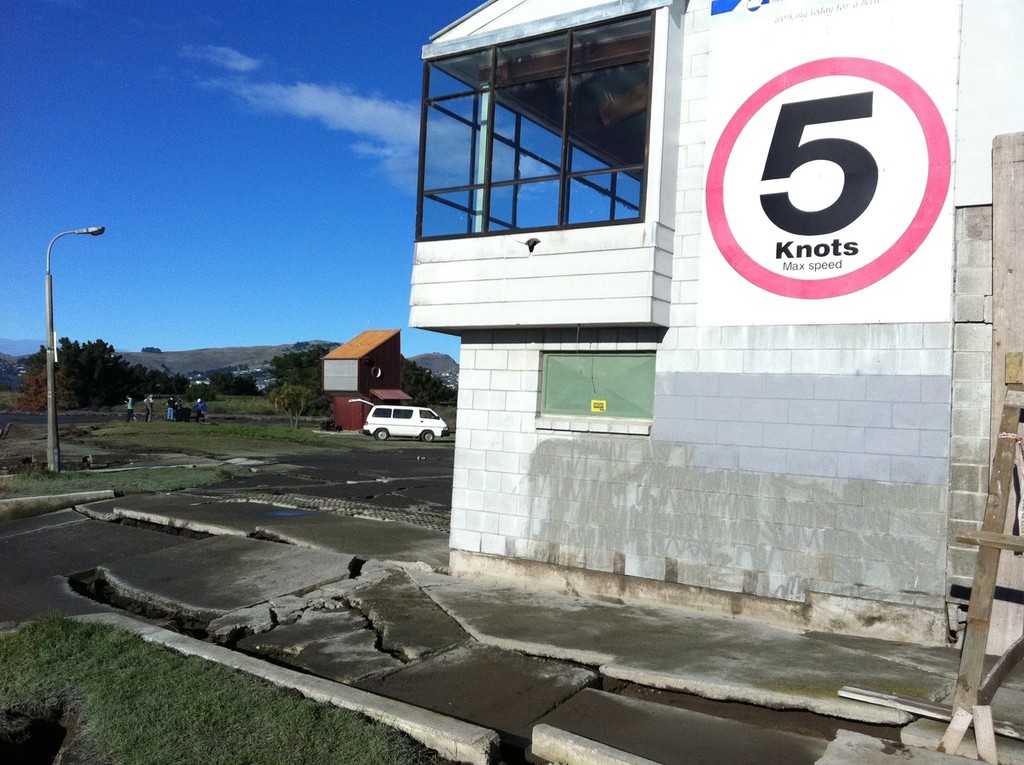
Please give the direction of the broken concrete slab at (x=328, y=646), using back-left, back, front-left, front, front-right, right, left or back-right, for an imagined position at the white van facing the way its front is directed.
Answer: right

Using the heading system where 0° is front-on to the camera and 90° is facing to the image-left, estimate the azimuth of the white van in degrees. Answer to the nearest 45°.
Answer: approximately 270°

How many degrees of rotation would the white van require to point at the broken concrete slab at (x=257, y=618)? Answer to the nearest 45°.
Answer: approximately 90° to its right

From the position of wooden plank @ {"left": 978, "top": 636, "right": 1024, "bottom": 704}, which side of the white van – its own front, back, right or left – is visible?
right

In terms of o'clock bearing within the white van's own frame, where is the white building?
The white building is roughly at 3 o'clock from the white van.

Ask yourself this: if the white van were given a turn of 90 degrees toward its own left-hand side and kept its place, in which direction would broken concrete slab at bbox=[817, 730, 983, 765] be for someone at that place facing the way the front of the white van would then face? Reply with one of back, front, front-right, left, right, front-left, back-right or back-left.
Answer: back

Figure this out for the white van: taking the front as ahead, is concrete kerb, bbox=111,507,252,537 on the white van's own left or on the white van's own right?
on the white van's own right

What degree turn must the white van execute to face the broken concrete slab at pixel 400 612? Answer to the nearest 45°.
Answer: approximately 90° to its right

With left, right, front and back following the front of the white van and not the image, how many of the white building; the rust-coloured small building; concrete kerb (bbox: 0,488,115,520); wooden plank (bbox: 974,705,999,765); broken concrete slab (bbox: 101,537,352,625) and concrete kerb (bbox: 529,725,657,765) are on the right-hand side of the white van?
5

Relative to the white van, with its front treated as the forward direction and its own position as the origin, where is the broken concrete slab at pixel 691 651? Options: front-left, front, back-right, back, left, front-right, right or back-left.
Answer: right

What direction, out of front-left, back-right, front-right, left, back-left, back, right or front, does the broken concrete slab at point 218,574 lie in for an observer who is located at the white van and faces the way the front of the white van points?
right

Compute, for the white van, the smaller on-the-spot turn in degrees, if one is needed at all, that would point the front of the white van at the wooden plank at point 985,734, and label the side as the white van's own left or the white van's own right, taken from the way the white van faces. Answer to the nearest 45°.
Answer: approximately 90° to the white van's own right

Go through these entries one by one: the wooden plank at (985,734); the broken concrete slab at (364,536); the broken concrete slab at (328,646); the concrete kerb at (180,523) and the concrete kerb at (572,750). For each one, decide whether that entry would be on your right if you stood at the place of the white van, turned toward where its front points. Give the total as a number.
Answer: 5

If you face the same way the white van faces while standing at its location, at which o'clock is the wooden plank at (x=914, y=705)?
The wooden plank is roughly at 3 o'clock from the white van.

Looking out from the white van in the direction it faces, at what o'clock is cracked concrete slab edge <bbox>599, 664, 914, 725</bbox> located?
The cracked concrete slab edge is roughly at 3 o'clock from the white van.

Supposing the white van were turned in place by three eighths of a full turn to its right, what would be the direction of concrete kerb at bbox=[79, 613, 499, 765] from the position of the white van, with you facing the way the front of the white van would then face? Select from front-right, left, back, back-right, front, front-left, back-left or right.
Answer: front-left
